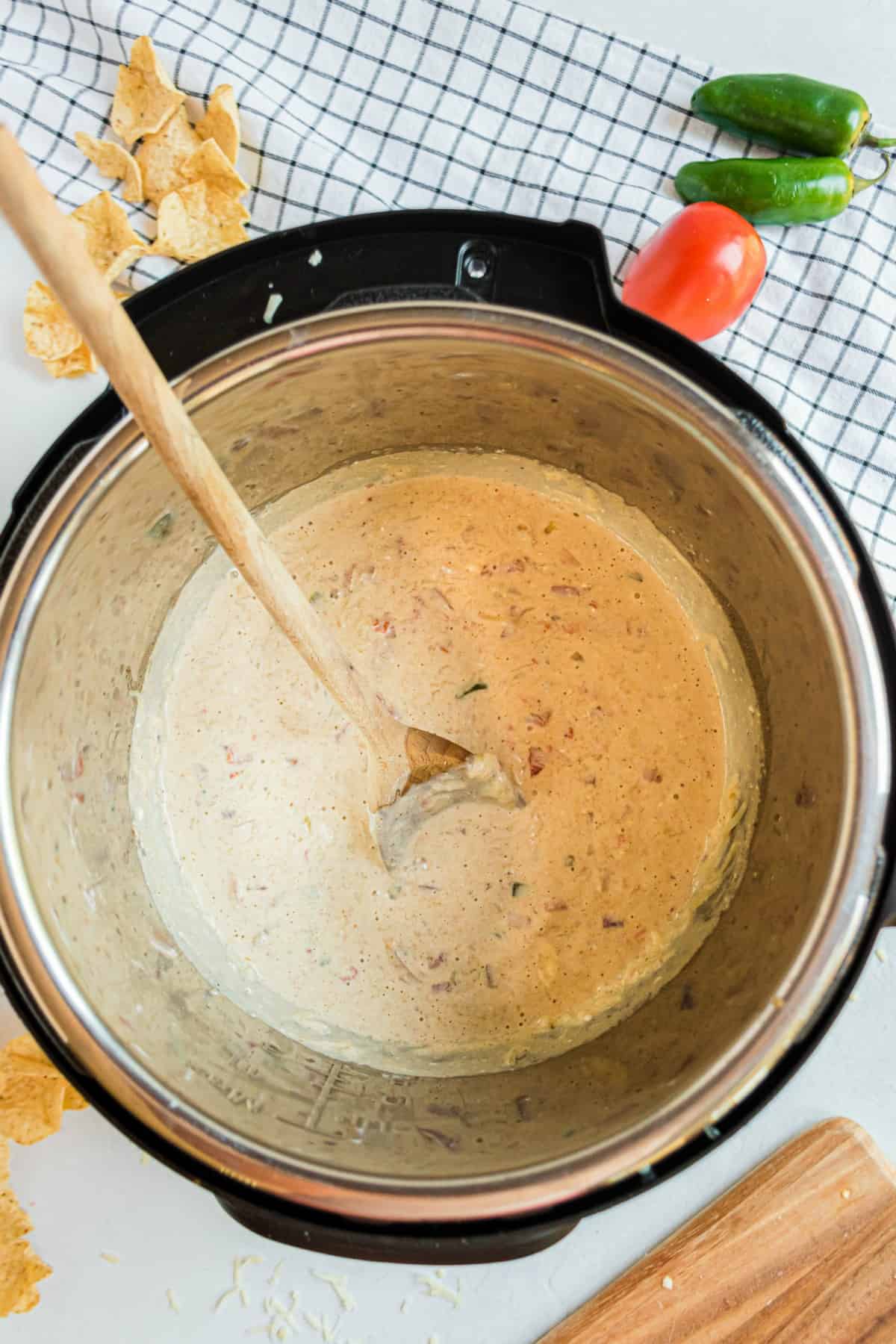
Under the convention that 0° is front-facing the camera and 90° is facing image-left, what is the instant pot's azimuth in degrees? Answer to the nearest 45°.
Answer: approximately 0°
